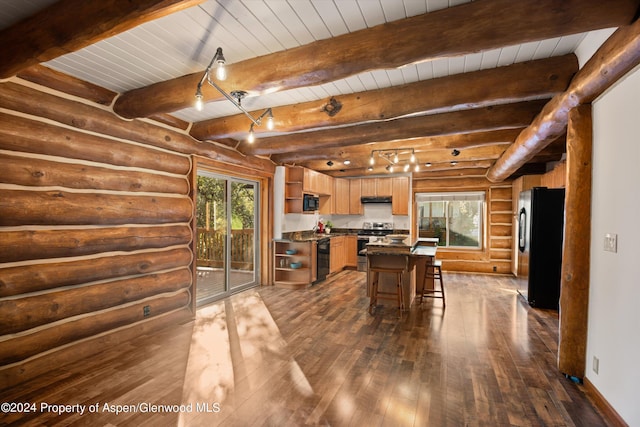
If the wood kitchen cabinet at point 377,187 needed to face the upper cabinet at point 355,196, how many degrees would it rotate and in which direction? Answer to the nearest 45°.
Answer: approximately 90° to its right

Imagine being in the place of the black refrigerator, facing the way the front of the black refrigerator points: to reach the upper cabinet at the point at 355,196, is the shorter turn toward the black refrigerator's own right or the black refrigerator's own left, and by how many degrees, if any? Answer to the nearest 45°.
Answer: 0° — it already faces it

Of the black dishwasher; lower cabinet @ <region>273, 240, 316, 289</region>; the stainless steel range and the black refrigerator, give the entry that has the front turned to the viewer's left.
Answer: the black refrigerator

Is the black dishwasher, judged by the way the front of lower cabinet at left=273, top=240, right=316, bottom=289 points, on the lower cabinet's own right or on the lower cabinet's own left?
on the lower cabinet's own left

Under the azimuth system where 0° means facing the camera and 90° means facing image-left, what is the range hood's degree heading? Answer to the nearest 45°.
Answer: approximately 0°

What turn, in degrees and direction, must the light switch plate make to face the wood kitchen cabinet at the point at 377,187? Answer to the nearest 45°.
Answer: approximately 90° to its right

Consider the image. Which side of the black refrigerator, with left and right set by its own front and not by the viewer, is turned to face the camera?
left
